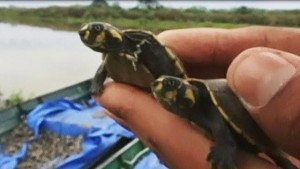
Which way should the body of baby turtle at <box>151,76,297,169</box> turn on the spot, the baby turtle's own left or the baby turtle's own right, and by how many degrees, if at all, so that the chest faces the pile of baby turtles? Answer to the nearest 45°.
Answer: approximately 45° to the baby turtle's own right

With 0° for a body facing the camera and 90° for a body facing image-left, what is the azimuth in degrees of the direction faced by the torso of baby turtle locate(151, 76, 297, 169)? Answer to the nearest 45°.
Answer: approximately 90°

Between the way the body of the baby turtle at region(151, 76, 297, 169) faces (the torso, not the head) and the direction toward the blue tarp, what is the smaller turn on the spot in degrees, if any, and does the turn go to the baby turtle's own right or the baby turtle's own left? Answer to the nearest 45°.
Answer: approximately 45° to the baby turtle's own right
